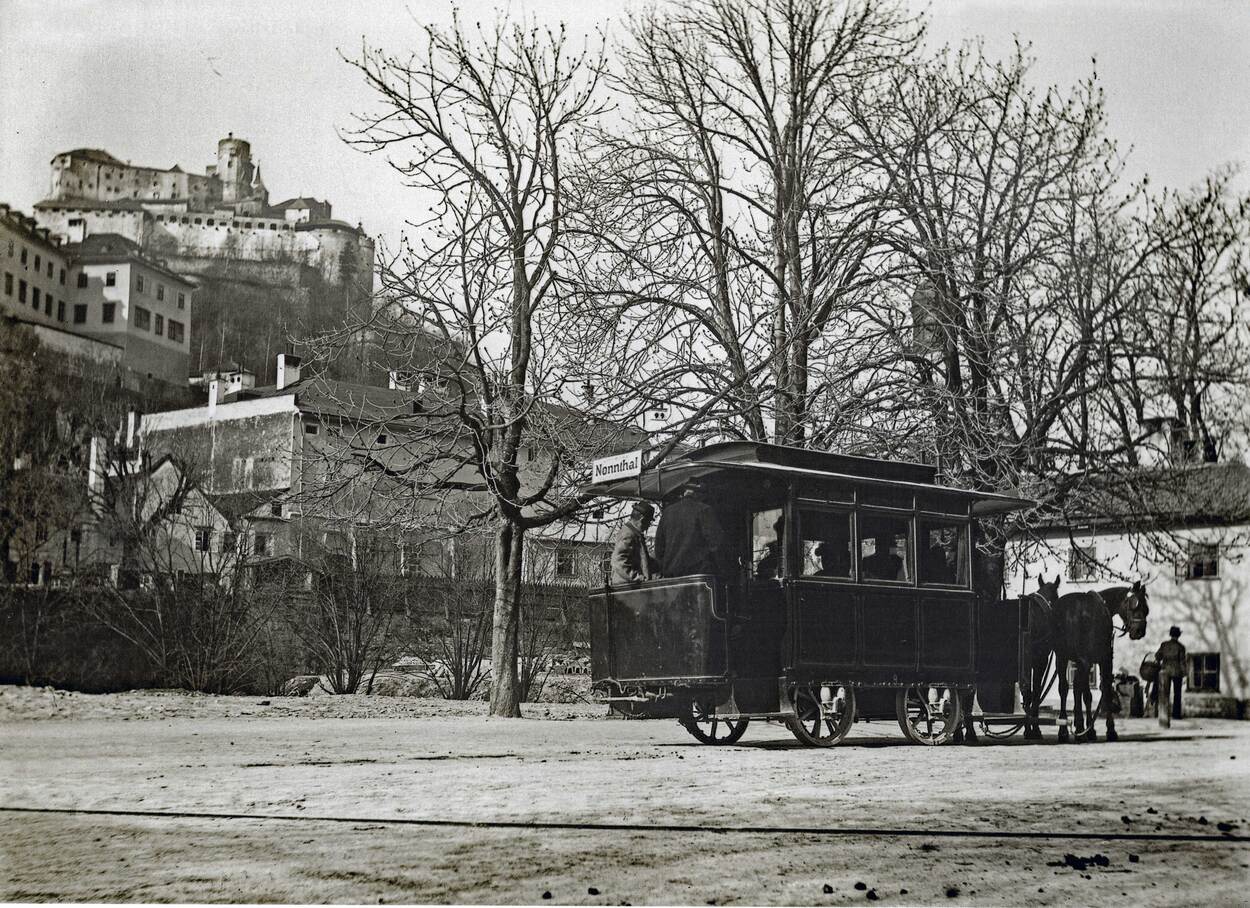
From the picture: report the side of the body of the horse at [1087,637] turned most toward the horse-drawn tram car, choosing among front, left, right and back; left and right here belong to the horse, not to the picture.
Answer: back

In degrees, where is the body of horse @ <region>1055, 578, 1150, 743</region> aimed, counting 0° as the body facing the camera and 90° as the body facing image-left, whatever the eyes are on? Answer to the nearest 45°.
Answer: approximately 225°

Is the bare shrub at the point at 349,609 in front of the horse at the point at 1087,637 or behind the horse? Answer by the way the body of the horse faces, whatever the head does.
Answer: behind

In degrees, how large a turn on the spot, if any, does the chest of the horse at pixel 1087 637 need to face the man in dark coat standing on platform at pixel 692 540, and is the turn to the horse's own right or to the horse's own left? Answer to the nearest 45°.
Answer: approximately 180°

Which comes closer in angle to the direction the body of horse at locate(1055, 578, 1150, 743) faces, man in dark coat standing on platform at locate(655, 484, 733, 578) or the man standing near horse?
the man standing near horse

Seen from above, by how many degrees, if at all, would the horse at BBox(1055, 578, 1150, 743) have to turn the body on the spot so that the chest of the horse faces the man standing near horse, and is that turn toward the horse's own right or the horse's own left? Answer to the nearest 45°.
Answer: approximately 45° to the horse's own left

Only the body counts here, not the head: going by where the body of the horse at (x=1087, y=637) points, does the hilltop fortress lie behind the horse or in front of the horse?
behind

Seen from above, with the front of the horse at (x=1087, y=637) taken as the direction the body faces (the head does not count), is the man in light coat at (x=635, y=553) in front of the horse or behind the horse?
behind

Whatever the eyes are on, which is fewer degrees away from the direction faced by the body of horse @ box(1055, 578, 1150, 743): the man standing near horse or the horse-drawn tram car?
the man standing near horse
